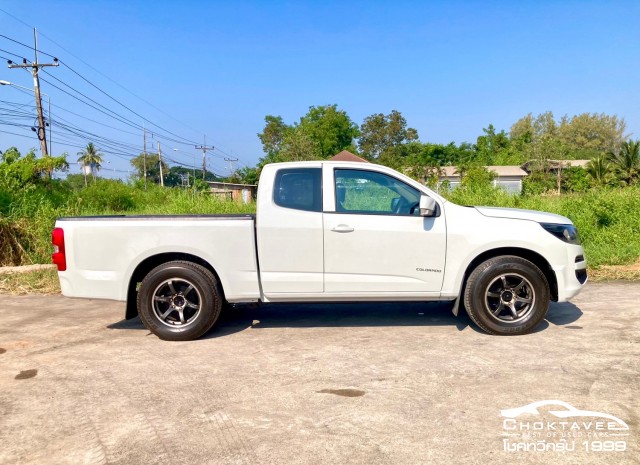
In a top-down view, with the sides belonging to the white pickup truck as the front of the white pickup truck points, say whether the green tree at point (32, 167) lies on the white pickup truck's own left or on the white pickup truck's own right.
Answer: on the white pickup truck's own left

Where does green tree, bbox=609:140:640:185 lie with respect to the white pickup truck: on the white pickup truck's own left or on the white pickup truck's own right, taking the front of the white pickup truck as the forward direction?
on the white pickup truck's own left

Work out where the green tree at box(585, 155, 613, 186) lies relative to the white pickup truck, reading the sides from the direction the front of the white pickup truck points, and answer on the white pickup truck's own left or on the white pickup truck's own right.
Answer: on the white pickup truck's own left

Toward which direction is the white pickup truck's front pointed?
to the viewer's right

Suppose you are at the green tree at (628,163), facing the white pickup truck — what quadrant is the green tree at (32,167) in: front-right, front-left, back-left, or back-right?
front-right
